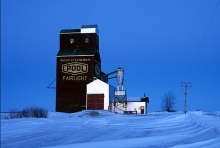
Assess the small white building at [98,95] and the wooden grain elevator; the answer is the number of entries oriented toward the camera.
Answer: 2

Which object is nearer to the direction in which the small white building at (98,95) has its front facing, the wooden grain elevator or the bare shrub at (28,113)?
the bare shrub

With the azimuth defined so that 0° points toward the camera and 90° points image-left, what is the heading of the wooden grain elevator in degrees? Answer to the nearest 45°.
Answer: approximately 0°

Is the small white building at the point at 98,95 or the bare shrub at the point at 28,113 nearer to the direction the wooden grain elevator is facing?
the bare shrub

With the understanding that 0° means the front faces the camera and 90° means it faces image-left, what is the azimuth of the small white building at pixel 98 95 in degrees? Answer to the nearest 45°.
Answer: approximately 0°

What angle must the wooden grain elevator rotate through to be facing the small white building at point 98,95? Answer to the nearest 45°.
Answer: approximately 45° to its left
